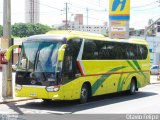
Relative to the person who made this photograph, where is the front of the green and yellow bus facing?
facing the viewer and to the left of the viewer

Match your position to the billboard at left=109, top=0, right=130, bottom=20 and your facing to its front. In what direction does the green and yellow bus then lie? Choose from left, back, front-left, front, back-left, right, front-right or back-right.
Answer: front

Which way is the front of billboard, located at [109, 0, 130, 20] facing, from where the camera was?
facing the viewer

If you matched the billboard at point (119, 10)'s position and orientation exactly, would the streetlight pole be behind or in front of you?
in front

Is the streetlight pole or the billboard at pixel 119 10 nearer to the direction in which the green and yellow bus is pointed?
the streetlight pole

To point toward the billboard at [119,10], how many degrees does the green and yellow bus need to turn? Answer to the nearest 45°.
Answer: approximately 135° to its right
